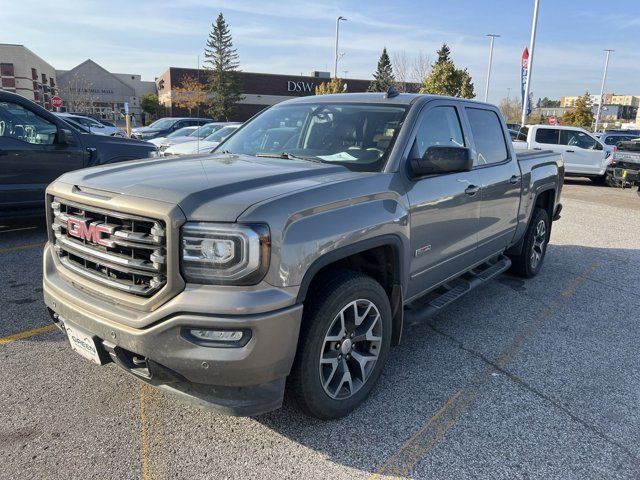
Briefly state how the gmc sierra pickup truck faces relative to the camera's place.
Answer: facing the viewer and to the left of the viewer

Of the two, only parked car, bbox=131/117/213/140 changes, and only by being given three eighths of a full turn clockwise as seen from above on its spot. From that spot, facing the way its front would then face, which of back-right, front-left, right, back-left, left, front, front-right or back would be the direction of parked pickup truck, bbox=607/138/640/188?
back-right

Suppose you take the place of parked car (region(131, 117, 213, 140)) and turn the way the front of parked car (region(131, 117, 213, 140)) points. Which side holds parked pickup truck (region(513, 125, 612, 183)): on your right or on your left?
on your left

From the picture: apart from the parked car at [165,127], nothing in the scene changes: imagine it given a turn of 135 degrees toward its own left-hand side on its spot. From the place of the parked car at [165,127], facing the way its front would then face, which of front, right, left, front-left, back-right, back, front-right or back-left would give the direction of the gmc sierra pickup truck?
right

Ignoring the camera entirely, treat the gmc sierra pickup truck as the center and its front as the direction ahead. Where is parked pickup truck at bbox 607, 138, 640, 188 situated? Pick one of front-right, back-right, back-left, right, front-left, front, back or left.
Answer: back

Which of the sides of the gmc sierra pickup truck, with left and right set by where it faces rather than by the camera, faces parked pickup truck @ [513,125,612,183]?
back
